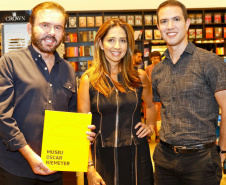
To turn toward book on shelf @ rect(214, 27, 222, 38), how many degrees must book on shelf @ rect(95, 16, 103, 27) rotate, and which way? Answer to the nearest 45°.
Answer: approximately 90° to its left

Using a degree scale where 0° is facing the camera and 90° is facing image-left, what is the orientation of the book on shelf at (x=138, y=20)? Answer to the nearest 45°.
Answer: approximately 0°

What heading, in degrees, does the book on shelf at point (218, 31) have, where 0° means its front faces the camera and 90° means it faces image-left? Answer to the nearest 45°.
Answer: approximately 0°

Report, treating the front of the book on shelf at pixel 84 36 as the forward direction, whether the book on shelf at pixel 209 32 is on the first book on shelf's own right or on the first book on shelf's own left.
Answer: on the first book on shelf's own left
